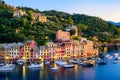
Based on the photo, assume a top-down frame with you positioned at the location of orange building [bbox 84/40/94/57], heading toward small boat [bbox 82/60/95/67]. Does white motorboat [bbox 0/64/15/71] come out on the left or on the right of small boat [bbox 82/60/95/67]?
right

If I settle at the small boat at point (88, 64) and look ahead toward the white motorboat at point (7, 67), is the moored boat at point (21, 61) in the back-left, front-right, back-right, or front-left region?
front-right

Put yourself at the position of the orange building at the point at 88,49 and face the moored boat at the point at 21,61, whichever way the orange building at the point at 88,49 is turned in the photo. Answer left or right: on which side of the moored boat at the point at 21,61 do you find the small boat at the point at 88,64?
left
